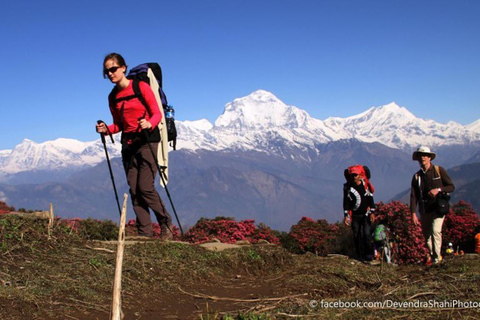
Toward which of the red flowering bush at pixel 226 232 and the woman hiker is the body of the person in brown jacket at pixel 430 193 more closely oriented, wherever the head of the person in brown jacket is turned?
the woman hiker

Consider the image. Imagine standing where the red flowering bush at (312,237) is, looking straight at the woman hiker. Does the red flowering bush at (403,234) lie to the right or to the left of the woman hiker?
left

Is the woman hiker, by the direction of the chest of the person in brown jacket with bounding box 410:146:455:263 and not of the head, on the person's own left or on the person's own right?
on the person's own right

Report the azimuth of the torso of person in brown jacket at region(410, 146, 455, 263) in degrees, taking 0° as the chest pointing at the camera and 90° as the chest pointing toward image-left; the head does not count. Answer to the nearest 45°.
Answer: approximately 0°

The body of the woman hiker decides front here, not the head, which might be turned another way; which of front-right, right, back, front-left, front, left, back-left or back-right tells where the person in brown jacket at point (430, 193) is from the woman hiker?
back-left

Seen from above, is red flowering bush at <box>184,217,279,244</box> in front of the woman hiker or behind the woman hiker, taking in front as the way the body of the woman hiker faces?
behind

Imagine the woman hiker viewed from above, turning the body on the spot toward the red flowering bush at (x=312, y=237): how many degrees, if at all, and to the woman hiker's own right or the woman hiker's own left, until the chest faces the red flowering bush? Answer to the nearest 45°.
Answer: approximately 180°

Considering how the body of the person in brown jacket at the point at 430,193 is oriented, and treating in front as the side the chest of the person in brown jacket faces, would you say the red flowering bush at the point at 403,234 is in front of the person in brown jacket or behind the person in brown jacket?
behind
